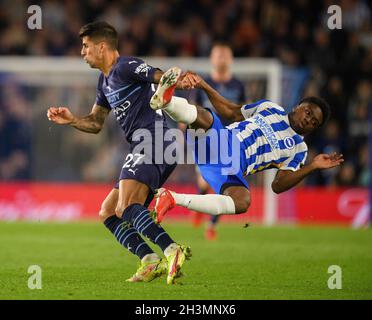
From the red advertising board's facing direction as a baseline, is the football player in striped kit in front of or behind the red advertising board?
in front

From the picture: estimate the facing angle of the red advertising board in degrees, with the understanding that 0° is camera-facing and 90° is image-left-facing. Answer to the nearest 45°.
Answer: approximately 0°
